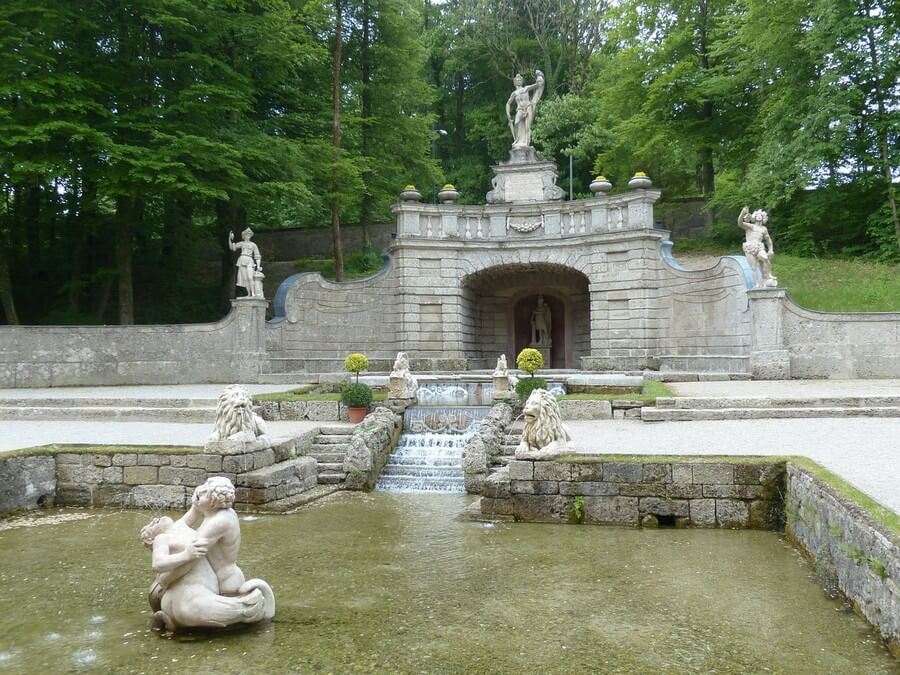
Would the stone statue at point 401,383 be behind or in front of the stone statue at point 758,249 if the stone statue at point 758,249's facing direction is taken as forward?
in front

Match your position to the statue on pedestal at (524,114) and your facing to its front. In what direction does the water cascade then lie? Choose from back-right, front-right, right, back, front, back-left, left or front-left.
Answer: front

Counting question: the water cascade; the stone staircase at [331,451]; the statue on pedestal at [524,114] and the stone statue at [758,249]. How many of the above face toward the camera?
4

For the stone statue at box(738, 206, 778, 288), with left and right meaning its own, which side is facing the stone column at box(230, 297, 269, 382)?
right

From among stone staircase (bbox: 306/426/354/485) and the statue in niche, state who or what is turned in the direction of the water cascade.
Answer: the statue in niche

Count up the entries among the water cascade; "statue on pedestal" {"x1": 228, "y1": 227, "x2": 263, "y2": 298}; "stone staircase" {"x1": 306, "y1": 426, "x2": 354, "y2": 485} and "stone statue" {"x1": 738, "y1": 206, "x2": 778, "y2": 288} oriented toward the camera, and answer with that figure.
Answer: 4

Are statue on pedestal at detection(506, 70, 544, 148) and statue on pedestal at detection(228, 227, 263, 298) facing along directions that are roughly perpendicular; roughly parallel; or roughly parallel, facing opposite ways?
roughly parallel

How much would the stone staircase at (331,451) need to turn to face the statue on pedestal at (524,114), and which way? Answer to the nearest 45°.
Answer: approximately 135° to its left

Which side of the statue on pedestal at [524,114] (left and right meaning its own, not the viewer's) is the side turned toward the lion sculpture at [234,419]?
front

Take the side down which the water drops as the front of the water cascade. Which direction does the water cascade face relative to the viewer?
toward the camera

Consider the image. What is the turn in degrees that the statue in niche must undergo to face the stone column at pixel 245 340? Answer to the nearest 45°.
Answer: approximately 45° to its right

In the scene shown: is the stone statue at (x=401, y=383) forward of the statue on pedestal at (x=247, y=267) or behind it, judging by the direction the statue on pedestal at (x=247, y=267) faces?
forward

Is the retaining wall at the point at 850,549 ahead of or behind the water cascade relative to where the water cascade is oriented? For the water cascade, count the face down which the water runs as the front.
ahead

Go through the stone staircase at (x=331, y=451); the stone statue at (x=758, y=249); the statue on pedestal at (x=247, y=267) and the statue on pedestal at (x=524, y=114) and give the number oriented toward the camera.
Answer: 4

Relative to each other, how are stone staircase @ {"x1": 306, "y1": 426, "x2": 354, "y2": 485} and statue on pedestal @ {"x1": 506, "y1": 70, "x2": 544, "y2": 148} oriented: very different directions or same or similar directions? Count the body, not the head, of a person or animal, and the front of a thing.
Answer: same or similar directions

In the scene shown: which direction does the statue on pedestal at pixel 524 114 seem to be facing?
toward the camera

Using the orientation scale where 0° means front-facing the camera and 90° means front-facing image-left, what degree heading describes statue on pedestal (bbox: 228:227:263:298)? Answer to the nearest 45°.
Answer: approximately 0°

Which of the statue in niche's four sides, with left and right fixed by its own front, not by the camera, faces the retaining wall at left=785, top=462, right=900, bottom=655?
front

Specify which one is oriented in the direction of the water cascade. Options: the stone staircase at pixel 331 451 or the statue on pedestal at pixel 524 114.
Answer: the statue on pedestal
